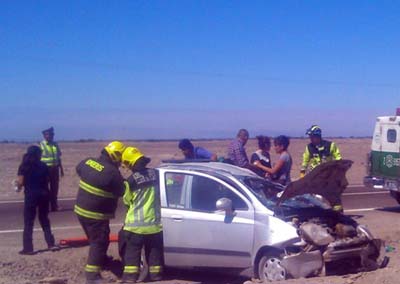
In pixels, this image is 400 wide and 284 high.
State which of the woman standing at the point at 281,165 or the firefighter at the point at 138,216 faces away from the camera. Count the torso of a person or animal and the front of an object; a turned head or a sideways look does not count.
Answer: the firefighter

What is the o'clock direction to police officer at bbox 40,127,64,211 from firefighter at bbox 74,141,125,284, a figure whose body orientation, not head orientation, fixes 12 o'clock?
police officer at bbox 40,127,64,211 is roughly at 10 o'clock from firefighter at bbox 74,141,125,284.

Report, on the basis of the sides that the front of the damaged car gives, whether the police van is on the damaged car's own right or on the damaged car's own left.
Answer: on the damaged car's own left

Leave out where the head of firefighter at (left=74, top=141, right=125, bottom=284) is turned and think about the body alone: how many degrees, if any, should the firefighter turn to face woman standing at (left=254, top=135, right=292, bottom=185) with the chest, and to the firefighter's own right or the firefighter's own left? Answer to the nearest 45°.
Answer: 0° — they already face them

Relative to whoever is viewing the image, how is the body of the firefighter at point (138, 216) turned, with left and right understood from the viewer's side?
facing away from the viewer

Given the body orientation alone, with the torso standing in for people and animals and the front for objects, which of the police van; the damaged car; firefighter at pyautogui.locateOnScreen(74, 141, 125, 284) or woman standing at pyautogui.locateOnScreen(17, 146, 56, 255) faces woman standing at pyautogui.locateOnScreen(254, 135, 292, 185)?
the firefighter

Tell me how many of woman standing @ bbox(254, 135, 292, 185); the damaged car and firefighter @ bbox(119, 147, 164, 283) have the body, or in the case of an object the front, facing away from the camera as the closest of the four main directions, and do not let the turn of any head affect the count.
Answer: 1

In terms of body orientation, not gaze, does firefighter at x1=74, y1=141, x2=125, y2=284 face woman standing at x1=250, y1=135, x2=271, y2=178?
yes

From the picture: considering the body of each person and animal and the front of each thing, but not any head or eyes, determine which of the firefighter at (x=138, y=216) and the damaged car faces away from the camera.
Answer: the firefighter

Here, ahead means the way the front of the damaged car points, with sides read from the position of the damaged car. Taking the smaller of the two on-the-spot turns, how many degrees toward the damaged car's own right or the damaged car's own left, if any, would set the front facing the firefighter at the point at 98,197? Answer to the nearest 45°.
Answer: approximately 135° to the damaged car's own right

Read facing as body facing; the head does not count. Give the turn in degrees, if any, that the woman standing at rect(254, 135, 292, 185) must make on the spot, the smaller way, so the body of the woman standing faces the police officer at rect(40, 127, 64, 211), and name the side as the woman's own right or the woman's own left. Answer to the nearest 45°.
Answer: approximately 45° to the woman's own right
